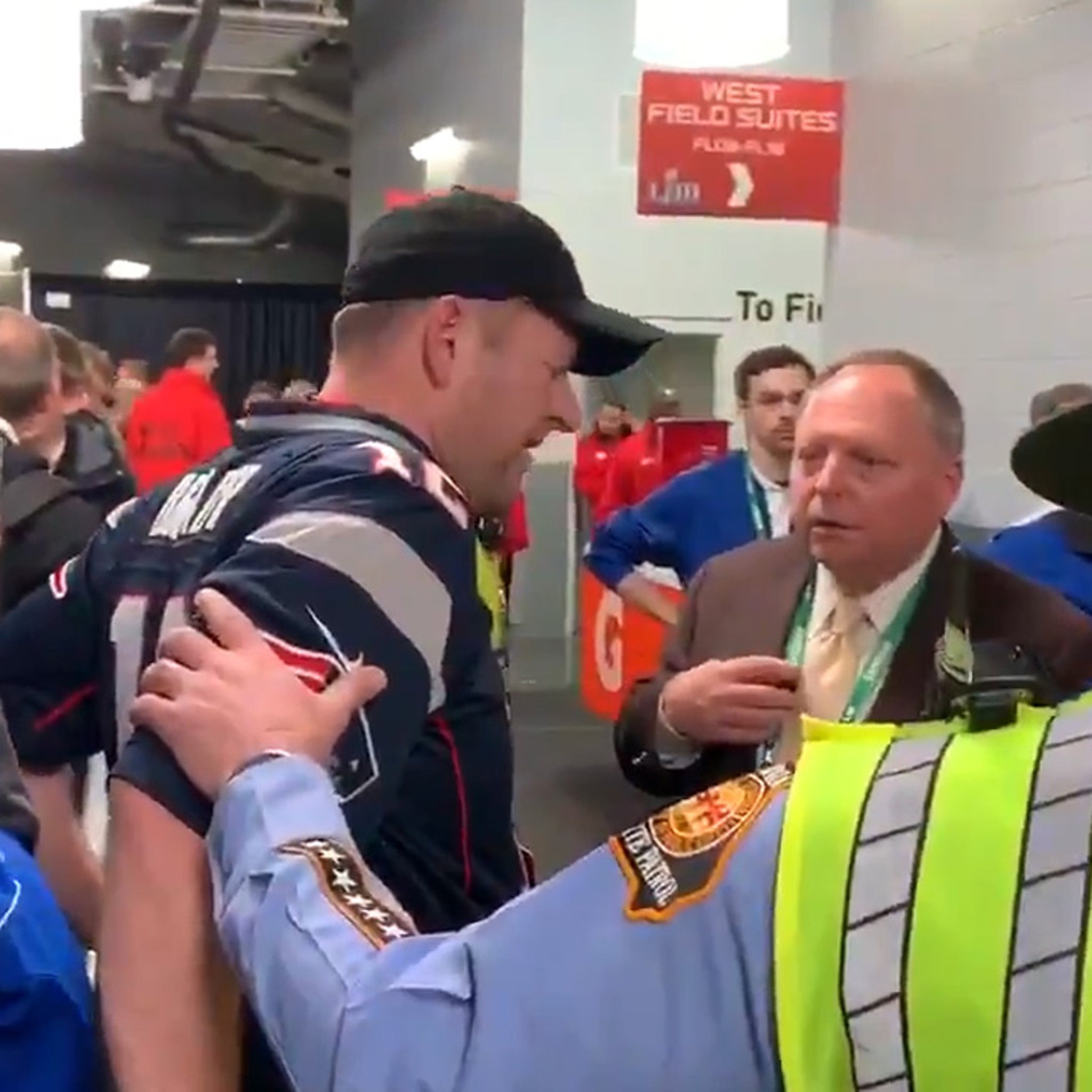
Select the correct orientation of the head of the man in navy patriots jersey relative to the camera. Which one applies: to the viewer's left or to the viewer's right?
to the viewer's right

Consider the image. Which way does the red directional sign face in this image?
toward the camera

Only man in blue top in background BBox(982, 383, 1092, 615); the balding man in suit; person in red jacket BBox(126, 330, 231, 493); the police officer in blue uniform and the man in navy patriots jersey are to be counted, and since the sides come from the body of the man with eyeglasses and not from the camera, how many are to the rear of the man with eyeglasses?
1

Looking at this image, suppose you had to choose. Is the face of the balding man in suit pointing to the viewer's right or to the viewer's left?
to the viewer's left

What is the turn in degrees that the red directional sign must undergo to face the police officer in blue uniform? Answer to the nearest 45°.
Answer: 0° — it already faces them

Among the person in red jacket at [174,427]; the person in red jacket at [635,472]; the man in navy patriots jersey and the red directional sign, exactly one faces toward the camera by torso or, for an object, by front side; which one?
the red directional sign

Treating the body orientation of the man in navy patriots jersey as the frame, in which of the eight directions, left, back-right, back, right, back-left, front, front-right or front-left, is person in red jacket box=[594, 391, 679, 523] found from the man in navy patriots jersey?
front-left
